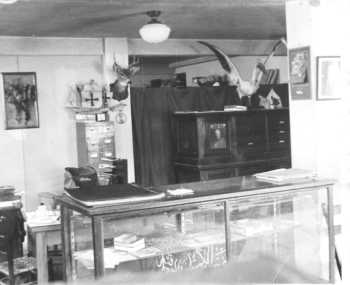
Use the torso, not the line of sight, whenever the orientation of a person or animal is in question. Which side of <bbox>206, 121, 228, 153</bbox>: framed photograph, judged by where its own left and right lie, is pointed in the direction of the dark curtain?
right

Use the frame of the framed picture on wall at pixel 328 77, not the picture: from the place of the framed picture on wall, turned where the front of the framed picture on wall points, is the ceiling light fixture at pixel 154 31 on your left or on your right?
on your right

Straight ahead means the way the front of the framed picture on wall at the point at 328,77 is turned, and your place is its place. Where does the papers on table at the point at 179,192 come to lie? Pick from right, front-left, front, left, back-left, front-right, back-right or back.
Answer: front-right

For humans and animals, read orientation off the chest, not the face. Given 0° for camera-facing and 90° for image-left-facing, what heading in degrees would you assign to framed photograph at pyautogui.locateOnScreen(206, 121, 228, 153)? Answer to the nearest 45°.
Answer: approximately 0°
